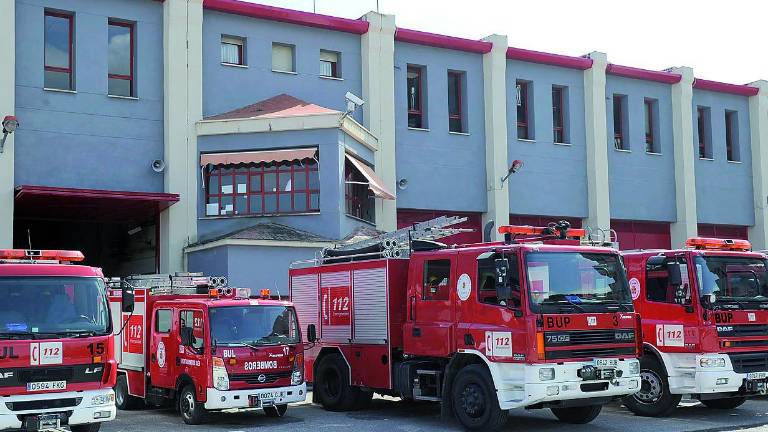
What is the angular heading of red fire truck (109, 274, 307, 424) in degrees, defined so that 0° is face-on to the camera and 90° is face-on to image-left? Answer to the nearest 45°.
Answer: approximately 315°

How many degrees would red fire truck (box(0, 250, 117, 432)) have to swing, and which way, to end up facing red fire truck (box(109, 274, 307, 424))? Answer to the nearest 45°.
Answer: approximately 135° to its left

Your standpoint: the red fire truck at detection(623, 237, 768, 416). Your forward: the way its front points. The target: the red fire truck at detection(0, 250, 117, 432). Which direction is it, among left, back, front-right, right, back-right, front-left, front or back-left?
right

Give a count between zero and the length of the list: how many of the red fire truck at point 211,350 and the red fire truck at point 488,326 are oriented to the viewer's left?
0

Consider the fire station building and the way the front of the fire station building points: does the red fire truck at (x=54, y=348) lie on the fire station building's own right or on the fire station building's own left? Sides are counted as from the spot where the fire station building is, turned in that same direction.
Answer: on the fire station building's own right

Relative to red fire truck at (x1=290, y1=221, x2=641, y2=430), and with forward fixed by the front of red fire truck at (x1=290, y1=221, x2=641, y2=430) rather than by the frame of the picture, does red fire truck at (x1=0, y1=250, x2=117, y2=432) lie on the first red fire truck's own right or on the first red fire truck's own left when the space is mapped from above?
on the first red fire truck's own right

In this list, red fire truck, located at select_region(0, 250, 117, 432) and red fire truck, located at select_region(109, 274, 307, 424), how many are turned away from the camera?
0

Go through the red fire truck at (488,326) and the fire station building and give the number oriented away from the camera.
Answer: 0

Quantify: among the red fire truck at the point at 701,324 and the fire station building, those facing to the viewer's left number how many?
0

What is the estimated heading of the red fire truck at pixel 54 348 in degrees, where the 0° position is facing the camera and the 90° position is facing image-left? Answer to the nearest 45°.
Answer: approximately 0°

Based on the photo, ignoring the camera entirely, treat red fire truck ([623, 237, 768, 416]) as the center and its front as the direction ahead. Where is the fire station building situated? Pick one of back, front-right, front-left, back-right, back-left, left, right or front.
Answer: back

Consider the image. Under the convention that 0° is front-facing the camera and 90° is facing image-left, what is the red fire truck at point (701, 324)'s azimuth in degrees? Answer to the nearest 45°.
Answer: approximately 315°

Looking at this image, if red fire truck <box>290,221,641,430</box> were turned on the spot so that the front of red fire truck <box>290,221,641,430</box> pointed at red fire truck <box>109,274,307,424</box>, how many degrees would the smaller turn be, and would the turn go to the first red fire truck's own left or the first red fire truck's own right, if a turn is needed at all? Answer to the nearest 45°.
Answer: approximately 135° to the first red fire truck's own right
